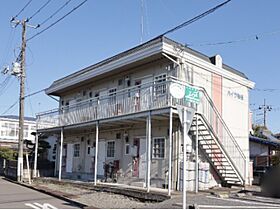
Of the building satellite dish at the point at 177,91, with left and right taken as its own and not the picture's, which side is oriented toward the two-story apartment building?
back

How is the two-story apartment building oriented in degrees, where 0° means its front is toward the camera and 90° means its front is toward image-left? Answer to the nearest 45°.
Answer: approximately 45°

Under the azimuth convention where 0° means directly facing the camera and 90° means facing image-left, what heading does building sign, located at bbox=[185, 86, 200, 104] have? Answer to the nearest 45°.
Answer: approximately 315°

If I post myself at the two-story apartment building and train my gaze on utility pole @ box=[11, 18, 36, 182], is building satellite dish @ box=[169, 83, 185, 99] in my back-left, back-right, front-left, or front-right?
back-left

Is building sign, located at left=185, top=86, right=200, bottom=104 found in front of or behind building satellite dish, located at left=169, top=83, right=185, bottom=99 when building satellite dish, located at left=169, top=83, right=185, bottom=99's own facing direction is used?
behind

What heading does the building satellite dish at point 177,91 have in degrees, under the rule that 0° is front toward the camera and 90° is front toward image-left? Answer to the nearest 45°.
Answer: approximately 0°
